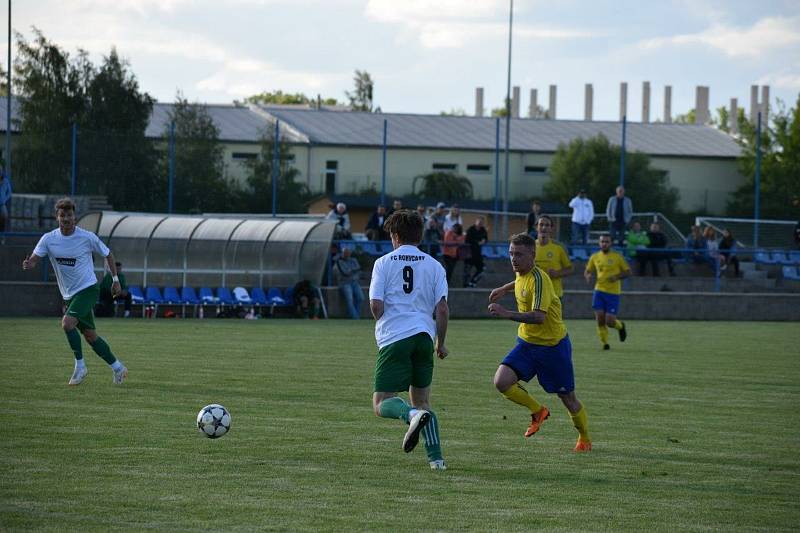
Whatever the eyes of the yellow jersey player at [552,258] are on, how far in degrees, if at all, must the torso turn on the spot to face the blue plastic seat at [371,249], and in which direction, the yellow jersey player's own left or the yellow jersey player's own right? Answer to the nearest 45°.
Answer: approximately 135° to the yellow jersey player's own right

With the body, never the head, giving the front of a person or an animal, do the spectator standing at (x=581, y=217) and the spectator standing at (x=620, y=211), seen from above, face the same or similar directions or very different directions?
same or similar directions

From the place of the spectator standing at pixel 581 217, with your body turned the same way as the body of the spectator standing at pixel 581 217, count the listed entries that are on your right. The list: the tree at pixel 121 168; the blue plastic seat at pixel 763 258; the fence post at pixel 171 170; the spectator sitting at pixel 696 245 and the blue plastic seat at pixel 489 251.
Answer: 3

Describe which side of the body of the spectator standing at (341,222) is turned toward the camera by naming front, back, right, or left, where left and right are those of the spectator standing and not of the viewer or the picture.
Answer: front

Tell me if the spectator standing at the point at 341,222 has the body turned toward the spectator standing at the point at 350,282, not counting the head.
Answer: yes

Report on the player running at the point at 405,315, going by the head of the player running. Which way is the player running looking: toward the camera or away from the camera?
away from the camera

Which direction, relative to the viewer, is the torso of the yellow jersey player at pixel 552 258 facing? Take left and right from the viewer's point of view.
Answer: facing the viewer and to the left of the viewer

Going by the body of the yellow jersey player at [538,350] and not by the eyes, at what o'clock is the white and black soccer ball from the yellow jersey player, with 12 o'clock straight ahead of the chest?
The white and black soccer ball is roughly at 1 o'clock from the yellow jersey player.

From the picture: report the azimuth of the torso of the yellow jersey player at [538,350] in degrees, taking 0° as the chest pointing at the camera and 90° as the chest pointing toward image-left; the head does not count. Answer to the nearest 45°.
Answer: approximately 45°

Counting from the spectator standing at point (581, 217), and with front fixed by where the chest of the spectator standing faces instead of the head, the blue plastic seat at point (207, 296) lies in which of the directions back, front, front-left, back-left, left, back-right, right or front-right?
front-right
